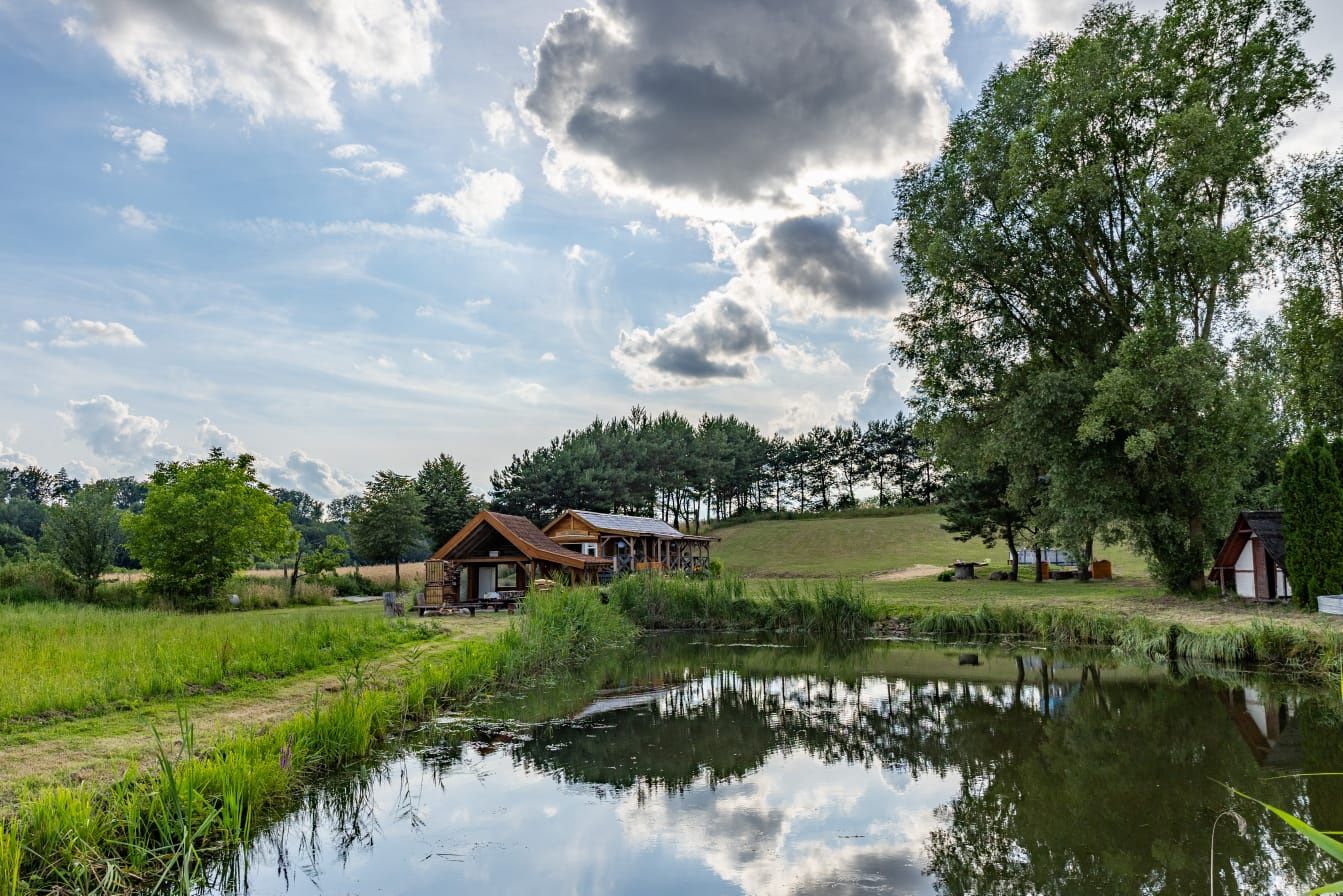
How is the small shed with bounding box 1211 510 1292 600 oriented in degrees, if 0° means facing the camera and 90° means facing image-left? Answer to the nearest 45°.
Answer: approximately 45°

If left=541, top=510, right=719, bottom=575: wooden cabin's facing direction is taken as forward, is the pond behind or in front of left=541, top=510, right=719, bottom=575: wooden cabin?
in front

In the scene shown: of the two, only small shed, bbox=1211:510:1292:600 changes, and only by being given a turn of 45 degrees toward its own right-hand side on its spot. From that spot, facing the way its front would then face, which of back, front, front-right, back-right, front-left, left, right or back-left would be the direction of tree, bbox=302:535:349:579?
front

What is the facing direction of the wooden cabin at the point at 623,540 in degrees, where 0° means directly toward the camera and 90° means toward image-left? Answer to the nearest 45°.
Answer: approximately 315°

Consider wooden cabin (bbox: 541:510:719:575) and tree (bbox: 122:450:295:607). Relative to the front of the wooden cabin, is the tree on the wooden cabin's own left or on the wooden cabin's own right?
on the wooden cabin's own right

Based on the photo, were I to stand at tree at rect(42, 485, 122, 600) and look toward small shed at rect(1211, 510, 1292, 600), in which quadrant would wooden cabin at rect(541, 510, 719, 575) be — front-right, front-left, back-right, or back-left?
front-left

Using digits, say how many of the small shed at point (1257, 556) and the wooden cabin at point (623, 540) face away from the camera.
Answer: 0
